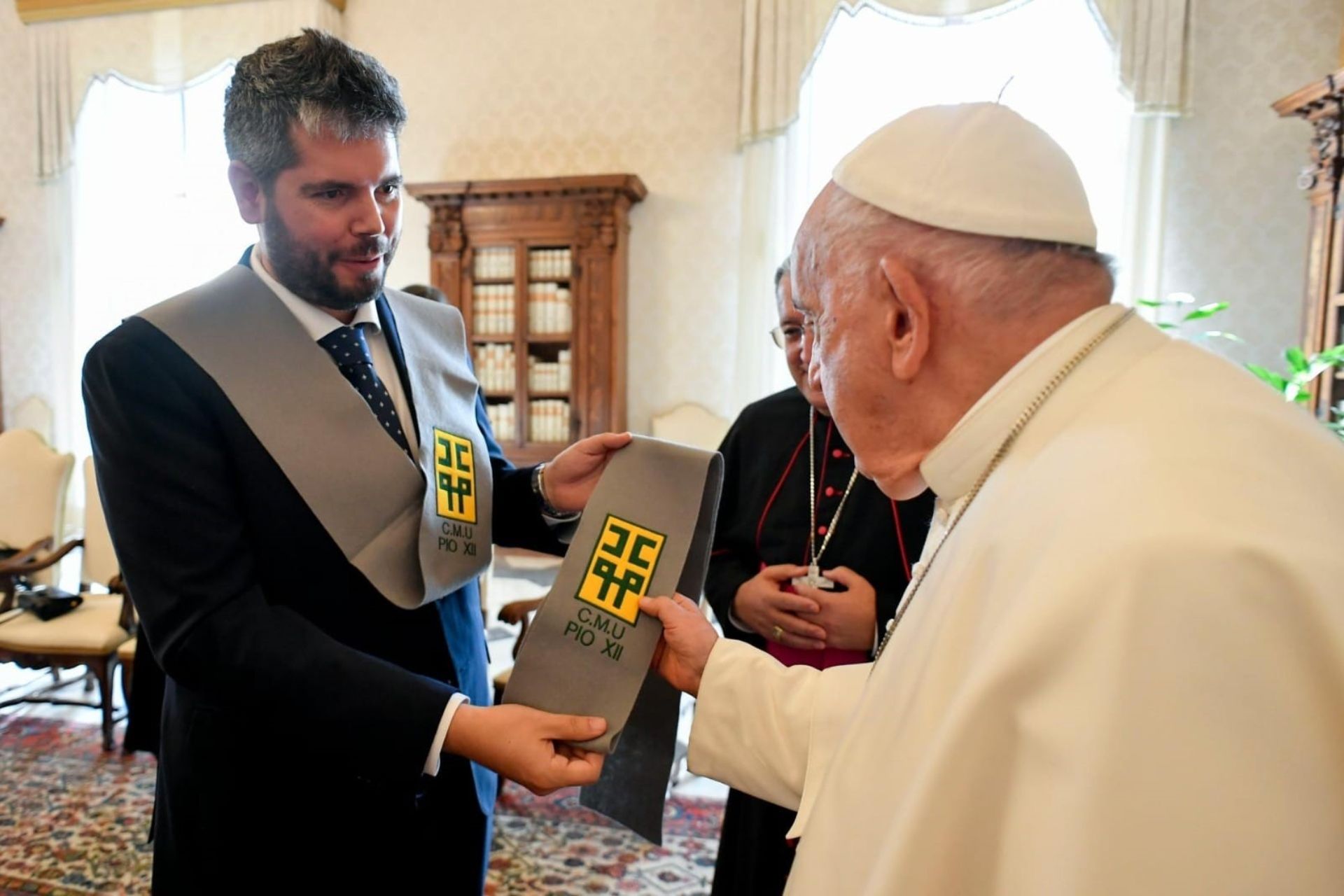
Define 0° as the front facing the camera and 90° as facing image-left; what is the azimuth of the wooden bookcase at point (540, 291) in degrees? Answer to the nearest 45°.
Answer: approximately 0°

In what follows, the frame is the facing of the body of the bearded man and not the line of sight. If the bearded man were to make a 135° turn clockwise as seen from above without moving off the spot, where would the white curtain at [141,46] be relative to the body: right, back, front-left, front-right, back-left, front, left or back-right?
right

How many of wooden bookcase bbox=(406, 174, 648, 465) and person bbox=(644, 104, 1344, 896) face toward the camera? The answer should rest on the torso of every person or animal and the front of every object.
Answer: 1

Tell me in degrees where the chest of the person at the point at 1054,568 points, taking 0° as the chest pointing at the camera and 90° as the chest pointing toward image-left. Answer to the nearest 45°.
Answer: approximately 135°

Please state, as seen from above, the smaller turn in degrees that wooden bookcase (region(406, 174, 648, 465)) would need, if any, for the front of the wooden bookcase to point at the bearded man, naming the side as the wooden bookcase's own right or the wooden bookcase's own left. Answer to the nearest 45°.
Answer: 0° — it already faces them

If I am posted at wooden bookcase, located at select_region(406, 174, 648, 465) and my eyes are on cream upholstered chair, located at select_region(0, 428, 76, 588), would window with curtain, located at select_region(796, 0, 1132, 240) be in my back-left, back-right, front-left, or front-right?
back-left
